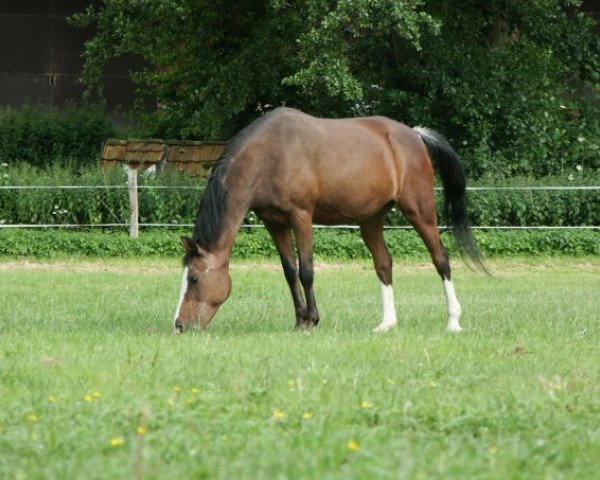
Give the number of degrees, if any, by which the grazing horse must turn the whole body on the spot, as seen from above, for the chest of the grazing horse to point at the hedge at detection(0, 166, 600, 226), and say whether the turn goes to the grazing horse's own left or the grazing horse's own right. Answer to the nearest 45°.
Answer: approximately 90° to the grazing horse's own right

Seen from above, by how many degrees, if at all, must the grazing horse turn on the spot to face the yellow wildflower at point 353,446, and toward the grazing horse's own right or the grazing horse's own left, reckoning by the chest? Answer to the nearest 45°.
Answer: approximately 90° to the grazing horse's own left

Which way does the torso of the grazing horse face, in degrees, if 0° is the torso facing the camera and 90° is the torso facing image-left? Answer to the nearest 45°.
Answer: approximately 90°

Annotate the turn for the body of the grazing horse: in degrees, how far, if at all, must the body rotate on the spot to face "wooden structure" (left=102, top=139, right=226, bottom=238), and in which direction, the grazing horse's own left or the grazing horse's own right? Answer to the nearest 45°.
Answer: approximately 90° to the grazing horse's own right

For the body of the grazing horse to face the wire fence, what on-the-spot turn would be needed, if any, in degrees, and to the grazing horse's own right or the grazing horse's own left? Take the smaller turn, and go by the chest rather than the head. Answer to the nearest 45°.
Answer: approximately 90° to the grazing horse's own right

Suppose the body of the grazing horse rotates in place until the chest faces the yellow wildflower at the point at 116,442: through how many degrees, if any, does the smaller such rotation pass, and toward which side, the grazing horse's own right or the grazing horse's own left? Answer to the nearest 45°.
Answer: approximately 90° to the grazing horse's own left

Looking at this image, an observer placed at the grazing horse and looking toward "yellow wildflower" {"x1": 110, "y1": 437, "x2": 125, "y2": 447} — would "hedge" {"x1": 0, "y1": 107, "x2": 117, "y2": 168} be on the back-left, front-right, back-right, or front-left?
back-right
